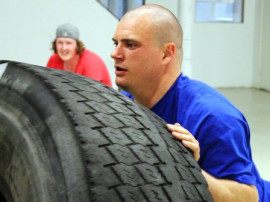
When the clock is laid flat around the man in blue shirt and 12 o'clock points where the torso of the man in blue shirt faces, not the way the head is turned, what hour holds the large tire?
The large tire is roughly at 11 o'clock from the man in blue shirt.

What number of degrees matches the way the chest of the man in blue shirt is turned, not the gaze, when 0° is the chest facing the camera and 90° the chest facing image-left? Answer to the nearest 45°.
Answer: approximately 45°
